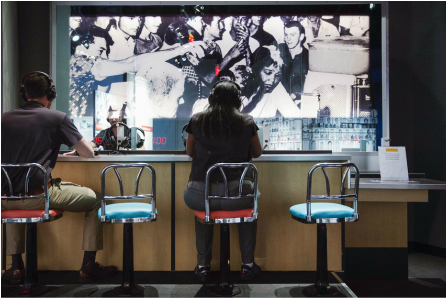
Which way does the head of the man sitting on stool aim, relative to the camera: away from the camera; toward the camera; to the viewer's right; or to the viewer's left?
away from the camera

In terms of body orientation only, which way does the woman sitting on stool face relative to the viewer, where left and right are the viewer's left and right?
facing away from the viewer

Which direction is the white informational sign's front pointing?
toward the camera

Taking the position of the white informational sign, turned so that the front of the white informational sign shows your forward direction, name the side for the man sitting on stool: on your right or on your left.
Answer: on your right

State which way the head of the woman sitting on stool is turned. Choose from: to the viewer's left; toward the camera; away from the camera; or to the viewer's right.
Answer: away from the camera

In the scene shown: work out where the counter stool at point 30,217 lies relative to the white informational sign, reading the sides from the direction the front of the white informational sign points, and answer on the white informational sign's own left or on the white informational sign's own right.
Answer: on the white informational sign's own right

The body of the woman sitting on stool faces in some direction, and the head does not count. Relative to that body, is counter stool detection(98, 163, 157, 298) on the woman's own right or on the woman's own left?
on the woman's own left

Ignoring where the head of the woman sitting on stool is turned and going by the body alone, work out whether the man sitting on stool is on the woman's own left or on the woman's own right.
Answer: on the woman's own left

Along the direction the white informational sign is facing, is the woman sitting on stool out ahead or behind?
ahead

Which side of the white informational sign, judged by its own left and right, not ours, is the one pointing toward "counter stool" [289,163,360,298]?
front

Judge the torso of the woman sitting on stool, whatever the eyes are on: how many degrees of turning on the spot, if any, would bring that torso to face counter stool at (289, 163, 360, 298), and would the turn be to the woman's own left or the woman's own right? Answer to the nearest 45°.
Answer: approximately 90° to the woman's own right

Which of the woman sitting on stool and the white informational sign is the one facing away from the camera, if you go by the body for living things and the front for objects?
the woman sitting on stool

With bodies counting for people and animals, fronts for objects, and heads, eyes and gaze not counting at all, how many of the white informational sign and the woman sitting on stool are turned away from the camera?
1

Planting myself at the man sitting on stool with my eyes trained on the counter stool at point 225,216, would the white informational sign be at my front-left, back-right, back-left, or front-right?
front-left
